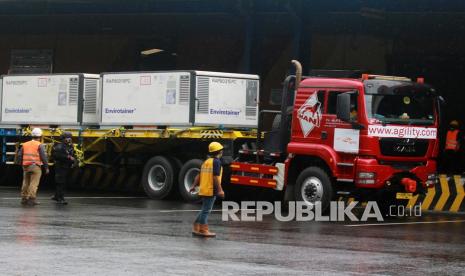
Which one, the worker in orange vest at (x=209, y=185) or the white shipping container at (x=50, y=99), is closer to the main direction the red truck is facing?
the worker in orange vest

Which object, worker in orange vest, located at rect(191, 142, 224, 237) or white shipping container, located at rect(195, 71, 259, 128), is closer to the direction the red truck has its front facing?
the worker in orange vest

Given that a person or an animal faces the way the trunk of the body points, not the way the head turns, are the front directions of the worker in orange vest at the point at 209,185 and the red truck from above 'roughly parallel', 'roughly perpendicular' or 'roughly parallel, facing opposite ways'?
roughly perpendicular

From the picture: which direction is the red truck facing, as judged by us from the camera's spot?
facing the viewer and to the right of the viewer

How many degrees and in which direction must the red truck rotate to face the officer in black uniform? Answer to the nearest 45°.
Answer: approximately 135° to its right

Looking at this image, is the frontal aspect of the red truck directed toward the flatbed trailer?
no
